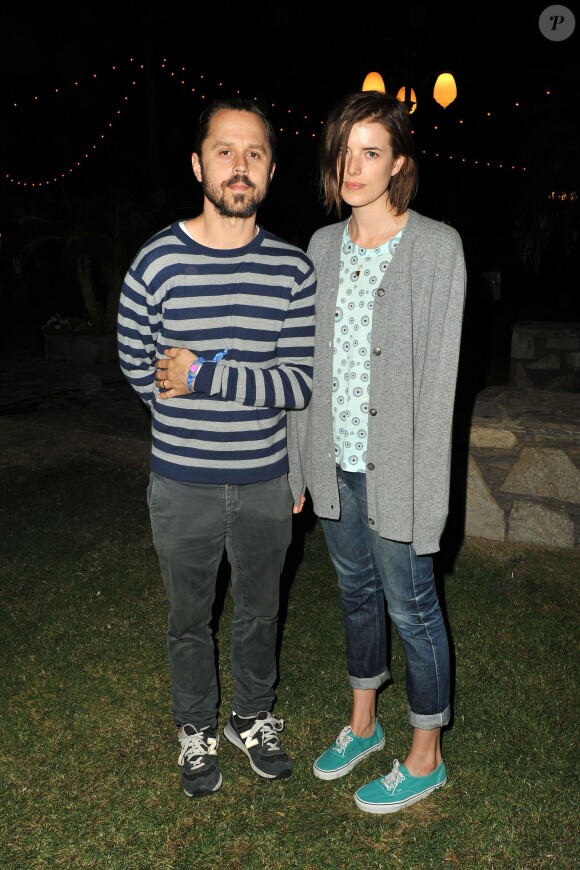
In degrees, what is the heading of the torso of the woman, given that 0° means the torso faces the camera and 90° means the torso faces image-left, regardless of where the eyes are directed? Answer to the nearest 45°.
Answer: approximately 45°

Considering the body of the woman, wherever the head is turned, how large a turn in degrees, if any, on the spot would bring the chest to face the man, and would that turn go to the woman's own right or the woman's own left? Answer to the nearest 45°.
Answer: approximately 45° to the woman's own right

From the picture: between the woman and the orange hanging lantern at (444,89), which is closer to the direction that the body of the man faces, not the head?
the woman

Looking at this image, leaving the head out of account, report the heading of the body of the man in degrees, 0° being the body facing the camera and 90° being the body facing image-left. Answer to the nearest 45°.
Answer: approximately 0°

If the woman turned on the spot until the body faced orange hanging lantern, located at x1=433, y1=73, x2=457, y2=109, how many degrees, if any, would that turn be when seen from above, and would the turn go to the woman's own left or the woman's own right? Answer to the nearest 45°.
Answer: approximately 135° to the woman's own right

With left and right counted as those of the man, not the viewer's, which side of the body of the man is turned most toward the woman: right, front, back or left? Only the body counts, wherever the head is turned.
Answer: left
